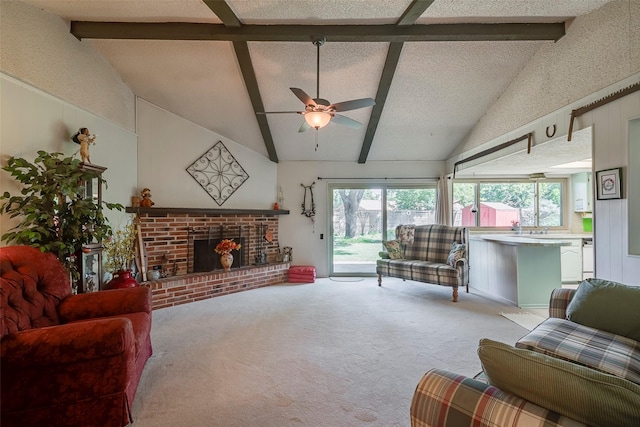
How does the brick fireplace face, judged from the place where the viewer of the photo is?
facing the viewer and to the right of the viewer

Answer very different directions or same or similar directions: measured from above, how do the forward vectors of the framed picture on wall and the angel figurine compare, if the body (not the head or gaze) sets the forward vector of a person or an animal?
very different directions

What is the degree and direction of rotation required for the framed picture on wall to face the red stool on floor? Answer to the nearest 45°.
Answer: approximately 45° to its right

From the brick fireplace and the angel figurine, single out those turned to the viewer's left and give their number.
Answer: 0

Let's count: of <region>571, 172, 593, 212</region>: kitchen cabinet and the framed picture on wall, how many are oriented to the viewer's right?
0

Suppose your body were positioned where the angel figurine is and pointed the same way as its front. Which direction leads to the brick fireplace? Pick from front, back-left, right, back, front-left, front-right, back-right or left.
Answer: left

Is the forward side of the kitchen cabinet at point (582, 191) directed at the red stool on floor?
no
